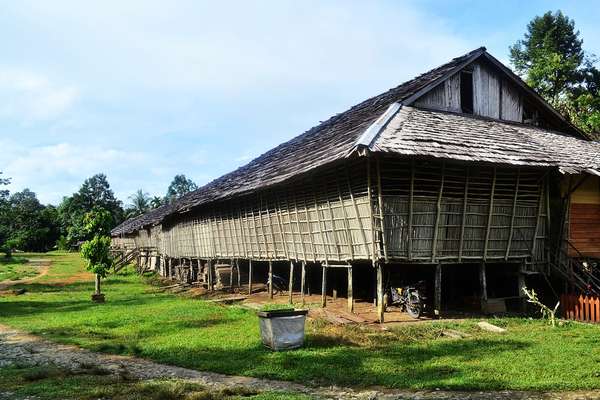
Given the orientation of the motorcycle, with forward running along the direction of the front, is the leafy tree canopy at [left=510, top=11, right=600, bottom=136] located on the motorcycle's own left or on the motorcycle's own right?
on the motorcycle's own left

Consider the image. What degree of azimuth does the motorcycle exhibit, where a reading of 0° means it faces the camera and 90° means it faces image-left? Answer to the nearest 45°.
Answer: approximately 315°

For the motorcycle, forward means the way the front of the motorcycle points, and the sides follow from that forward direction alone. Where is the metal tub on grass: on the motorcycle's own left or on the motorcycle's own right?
on the motorcycle's own right

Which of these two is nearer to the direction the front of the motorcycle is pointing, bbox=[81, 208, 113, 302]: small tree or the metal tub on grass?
the metal tub on grass

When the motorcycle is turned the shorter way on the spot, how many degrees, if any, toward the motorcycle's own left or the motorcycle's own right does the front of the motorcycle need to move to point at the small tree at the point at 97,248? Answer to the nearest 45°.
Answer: approximately 180°
